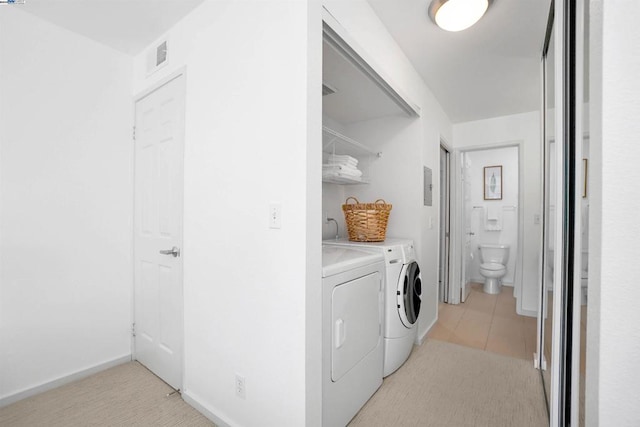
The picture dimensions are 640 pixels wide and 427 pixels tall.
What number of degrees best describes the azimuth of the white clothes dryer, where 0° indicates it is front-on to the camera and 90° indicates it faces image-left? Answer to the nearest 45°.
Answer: approximately 315°
